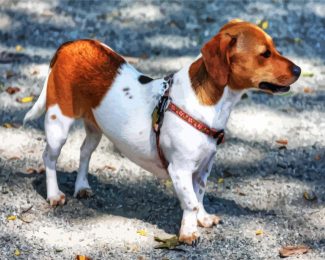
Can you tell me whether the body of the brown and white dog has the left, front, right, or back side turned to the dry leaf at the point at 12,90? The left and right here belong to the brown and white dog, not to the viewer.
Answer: back

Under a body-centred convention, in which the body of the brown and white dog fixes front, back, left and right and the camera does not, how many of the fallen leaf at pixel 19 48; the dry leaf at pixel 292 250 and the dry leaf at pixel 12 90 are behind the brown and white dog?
2

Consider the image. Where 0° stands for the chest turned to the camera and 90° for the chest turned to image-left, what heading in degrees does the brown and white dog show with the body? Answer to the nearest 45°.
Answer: approximately 315°

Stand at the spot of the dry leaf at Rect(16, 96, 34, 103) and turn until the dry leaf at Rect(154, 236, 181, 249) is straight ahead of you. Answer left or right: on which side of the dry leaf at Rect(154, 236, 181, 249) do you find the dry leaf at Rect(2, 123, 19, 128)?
right

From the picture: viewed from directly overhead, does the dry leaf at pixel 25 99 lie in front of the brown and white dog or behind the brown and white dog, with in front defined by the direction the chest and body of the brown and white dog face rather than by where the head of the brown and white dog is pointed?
behind

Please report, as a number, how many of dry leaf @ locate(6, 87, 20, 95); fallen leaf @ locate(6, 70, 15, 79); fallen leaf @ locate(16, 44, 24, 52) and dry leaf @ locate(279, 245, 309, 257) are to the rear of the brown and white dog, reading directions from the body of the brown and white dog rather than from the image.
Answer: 3

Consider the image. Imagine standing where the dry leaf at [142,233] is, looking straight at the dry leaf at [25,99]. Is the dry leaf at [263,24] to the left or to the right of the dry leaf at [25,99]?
right

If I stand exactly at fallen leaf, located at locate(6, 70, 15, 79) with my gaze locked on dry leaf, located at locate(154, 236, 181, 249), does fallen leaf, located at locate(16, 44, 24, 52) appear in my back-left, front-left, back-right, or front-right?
back-left

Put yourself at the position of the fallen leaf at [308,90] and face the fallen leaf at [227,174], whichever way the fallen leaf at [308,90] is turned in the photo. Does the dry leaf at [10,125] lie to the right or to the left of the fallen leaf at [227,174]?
right

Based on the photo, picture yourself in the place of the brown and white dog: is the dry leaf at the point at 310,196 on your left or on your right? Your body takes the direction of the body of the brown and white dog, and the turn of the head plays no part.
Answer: on your left
